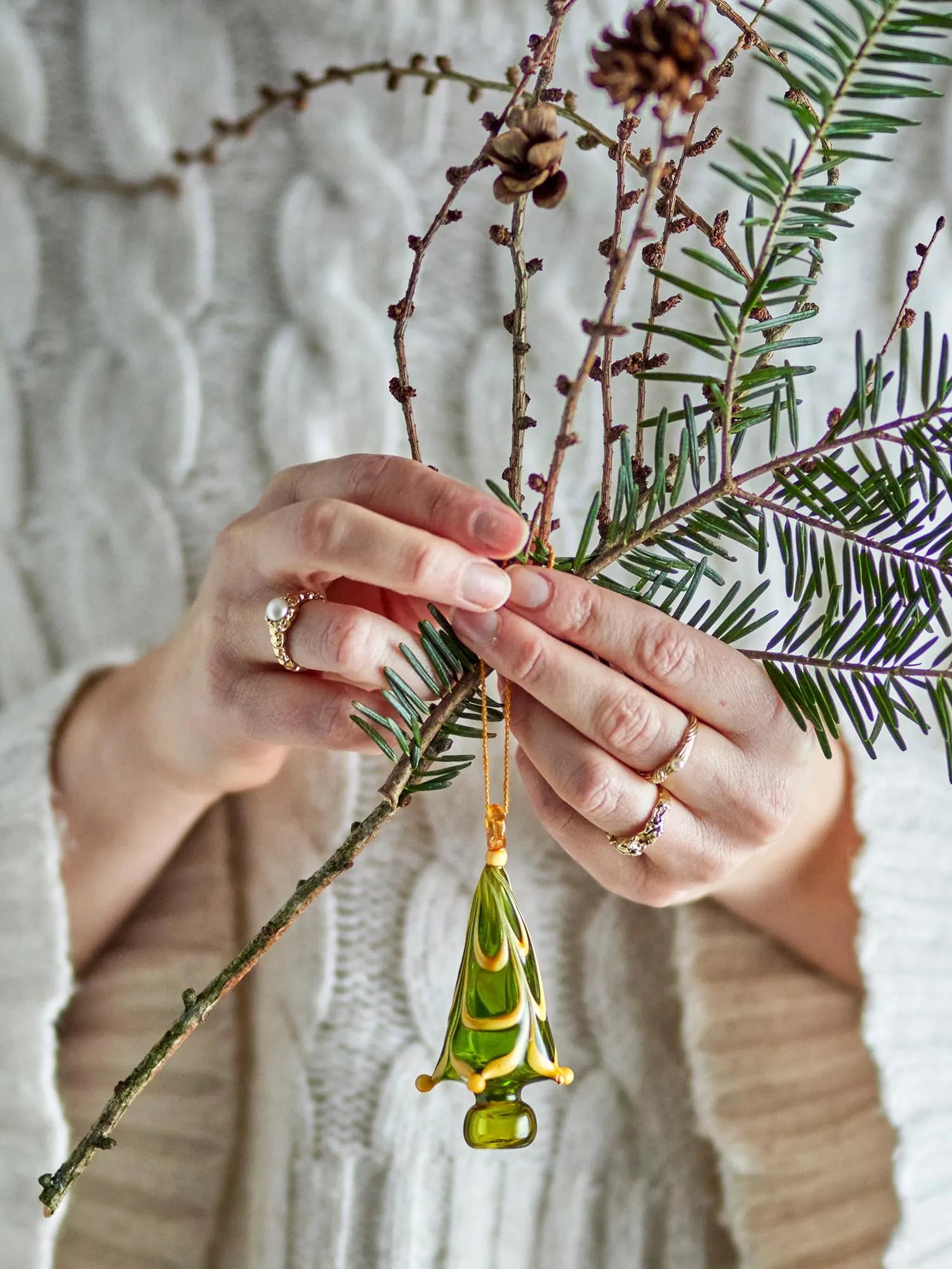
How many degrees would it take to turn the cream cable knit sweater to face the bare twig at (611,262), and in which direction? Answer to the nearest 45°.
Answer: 0° — it already faces it

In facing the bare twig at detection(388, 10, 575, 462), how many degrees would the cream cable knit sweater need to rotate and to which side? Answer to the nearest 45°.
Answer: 0° — it already faces it

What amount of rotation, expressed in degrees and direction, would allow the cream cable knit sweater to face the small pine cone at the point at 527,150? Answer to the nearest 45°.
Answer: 0° — it already faces it

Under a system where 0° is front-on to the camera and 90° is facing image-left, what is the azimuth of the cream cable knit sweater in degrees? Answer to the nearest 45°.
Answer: approximately 0°

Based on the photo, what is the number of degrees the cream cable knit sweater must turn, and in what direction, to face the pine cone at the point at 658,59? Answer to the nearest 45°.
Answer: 0° — it already faces it

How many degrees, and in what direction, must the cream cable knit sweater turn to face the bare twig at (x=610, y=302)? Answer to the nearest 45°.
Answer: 0° — it already faces it
